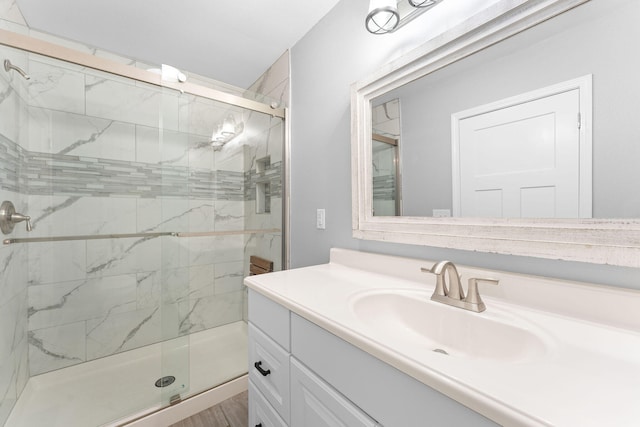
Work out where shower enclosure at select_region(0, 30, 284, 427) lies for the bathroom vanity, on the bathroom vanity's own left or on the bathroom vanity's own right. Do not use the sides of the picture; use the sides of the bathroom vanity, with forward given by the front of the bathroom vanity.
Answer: on the bathroom vanity's own right

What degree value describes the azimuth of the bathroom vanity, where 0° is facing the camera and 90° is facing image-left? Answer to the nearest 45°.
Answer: approximately 45°

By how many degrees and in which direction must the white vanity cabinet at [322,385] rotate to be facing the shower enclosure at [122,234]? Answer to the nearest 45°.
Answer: approximately 90° to its right

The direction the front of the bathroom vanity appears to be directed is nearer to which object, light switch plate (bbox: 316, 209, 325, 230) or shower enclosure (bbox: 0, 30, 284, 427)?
the shower enclosure

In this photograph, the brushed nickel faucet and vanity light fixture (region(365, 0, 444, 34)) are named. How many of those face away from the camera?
0

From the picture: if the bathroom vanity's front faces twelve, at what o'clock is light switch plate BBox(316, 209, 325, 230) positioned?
The light switch plate is roughly at 3 o'clock from the bathroom vanity.

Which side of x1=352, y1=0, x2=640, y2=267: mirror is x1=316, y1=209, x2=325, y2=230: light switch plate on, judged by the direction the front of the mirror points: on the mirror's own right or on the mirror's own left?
on the mirror's own right

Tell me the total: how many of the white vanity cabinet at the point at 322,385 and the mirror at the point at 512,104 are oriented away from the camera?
0
